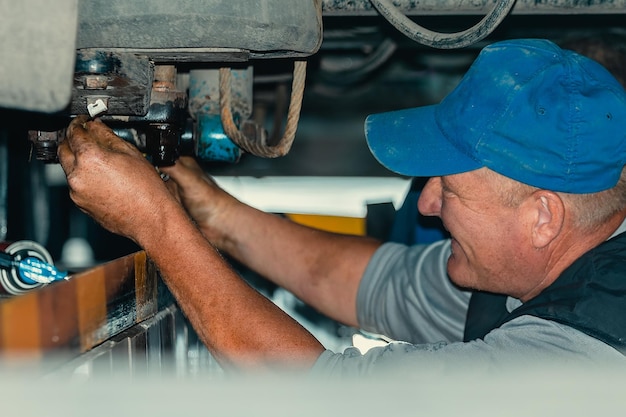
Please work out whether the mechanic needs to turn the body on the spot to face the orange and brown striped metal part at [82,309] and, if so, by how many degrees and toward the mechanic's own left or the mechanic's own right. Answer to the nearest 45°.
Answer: approximately 45° to the mechanic's own left

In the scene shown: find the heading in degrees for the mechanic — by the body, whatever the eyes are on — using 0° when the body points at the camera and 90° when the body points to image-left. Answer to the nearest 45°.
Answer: approximately 90°

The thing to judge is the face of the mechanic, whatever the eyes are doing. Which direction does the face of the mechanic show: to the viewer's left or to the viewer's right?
to the viewer's left
